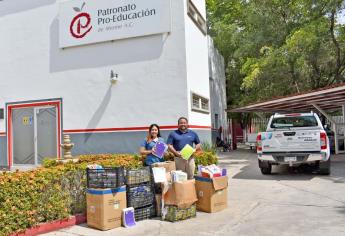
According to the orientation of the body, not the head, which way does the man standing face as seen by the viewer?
toward the camera

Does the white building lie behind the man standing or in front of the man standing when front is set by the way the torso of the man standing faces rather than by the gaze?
behind

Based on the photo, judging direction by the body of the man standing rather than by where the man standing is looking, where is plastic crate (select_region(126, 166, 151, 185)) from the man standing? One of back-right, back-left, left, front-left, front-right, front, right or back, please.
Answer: front-right

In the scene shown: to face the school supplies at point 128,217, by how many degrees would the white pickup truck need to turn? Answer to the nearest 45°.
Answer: approximately 135° to its left

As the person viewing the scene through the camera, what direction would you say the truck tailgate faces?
facing the viewer

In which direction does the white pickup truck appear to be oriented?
away from the camera

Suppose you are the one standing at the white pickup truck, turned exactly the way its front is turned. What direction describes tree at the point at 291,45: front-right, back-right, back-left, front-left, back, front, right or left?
front

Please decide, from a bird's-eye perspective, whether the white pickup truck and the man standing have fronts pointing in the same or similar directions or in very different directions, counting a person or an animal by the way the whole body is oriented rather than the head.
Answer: very different directions

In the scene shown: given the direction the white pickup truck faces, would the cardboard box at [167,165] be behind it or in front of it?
behind
